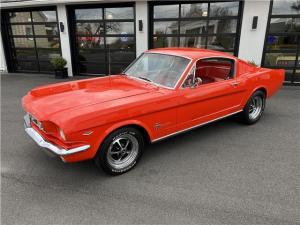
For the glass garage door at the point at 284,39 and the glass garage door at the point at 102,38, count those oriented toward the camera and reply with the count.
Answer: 2

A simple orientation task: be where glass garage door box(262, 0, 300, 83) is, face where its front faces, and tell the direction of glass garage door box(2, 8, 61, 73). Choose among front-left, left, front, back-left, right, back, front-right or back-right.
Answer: right

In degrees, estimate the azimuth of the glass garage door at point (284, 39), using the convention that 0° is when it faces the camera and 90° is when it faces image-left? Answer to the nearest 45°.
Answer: approximately 0°

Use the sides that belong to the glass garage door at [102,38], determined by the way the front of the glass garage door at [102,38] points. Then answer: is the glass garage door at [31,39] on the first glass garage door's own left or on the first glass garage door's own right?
on the first glass garage door's own right

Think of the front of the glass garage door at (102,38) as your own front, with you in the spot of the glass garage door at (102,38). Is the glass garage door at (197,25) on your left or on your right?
on your left

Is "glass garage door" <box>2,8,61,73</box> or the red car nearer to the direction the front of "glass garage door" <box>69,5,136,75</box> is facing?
the red car

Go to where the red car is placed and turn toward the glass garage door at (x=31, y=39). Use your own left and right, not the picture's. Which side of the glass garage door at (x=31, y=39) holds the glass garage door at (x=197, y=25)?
right

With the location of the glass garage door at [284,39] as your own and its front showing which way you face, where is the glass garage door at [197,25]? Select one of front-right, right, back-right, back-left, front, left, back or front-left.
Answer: right

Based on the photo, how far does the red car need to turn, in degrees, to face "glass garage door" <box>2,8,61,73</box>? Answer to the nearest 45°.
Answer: approximately 90° to its right

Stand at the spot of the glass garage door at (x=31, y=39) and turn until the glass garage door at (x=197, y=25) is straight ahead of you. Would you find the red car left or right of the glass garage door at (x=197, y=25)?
right
